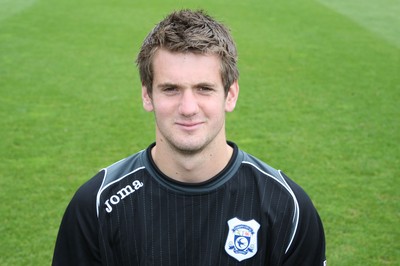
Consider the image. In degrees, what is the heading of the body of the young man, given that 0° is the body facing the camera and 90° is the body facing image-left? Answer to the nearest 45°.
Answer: approximately 0°
